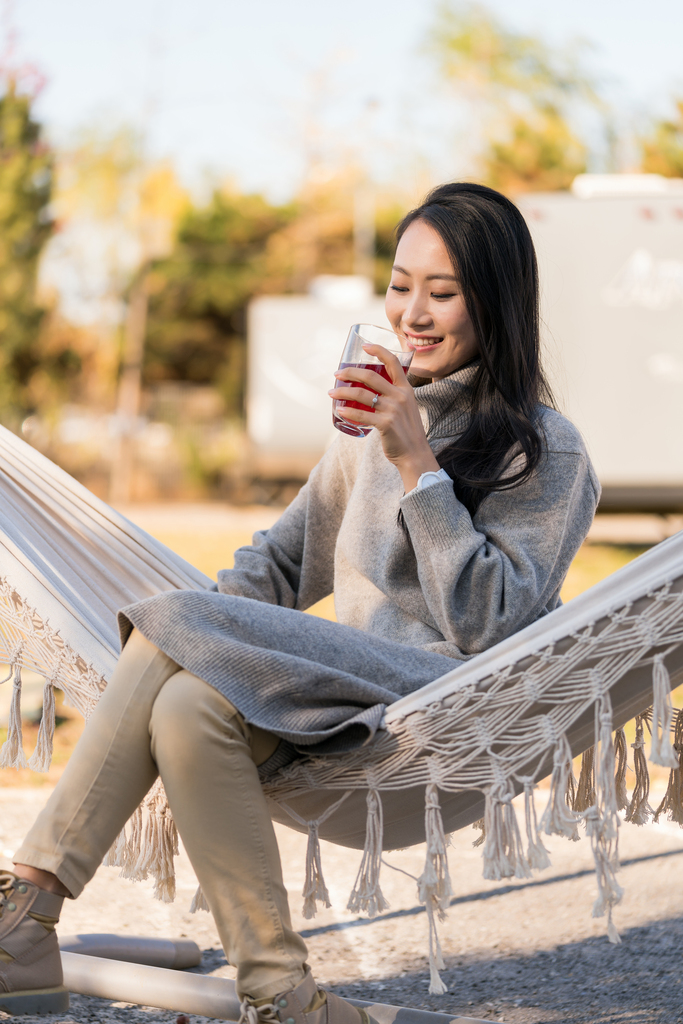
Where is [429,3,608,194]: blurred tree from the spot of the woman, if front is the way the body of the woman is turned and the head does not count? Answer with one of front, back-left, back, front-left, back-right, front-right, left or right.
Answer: back-right

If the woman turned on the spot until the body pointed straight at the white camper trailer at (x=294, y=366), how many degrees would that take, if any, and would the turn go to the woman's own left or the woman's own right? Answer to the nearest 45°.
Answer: approximately 135° to the woman's own right

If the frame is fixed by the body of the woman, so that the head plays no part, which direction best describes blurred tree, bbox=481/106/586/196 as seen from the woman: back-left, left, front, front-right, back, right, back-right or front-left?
back-right

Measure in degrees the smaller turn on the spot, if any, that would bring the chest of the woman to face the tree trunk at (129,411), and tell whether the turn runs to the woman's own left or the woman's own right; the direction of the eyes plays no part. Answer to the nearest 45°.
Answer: approximately 135° to the woman's own right

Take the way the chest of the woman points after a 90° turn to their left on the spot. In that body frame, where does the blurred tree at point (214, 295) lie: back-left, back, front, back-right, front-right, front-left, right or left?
back-left

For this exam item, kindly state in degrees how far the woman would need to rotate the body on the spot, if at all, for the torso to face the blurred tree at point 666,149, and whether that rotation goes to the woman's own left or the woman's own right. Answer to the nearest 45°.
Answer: approximately 135° to the woman's own right

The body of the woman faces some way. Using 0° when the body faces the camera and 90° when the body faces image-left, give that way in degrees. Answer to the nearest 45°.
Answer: approximately 45°
